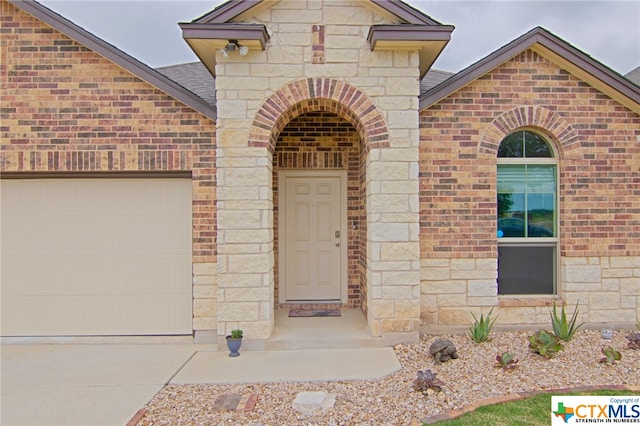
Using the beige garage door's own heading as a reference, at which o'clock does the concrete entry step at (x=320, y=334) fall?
The concrete entry step is roughly at 10 o'clock from the beige garage door.

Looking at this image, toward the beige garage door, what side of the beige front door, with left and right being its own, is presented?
right

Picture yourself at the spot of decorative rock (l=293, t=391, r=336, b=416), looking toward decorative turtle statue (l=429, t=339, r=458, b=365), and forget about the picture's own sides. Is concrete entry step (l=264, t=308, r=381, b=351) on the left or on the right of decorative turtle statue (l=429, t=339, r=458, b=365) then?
left

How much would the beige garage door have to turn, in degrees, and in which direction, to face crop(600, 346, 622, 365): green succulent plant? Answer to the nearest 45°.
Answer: approximately 45° to its left

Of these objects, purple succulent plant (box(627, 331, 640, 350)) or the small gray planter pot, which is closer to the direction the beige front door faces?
the small gray planter pot

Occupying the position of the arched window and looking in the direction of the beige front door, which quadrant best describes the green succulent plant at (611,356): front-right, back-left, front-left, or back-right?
back-left

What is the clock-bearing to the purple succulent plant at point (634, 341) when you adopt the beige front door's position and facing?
The purple succulent plant is roughly at 10 o'clock from the beige front door.

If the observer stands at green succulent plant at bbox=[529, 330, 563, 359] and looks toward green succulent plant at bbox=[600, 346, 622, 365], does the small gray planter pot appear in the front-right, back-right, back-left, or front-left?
back-right

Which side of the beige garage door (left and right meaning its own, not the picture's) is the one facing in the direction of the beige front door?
left

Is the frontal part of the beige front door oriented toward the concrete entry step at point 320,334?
yes

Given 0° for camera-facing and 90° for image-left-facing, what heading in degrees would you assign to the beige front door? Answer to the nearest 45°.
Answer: approximately 0°
